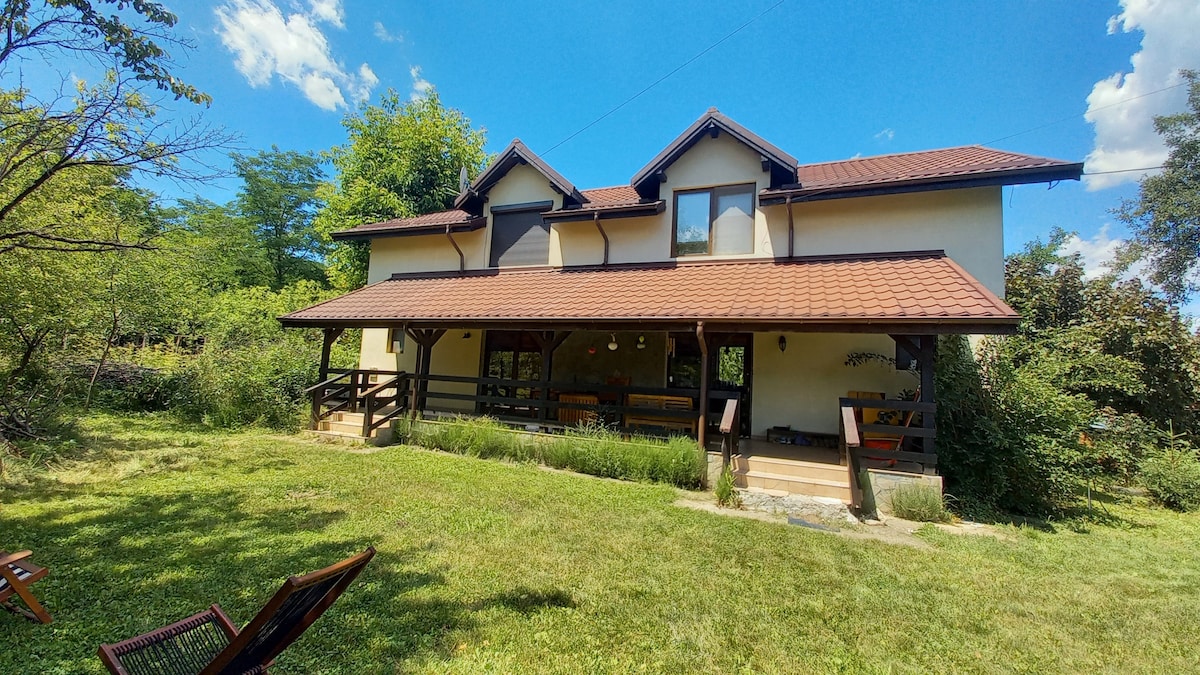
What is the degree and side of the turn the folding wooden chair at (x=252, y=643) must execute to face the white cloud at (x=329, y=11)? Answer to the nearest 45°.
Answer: approximately 45° to its right

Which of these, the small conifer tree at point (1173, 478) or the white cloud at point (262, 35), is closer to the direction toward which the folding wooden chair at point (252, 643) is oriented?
the white cloud

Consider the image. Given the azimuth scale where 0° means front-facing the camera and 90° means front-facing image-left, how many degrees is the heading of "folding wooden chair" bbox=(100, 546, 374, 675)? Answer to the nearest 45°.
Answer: approximately 135°

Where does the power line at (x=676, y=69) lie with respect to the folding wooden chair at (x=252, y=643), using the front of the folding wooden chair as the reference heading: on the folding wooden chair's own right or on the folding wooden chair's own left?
on the folding wooden chair's own right

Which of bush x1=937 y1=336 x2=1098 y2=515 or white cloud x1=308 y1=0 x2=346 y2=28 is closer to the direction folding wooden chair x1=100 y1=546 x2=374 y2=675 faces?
the white cloud

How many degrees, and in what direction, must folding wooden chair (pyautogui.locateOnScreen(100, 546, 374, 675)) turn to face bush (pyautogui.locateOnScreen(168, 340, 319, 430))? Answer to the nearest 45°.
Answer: approximately 45° to its right

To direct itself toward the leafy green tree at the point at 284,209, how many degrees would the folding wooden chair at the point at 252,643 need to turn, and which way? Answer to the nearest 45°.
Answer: approximately 45° to its right

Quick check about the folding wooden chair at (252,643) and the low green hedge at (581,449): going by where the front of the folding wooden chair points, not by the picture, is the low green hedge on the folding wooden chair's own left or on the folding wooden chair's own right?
on the folding wooden chair's own right
